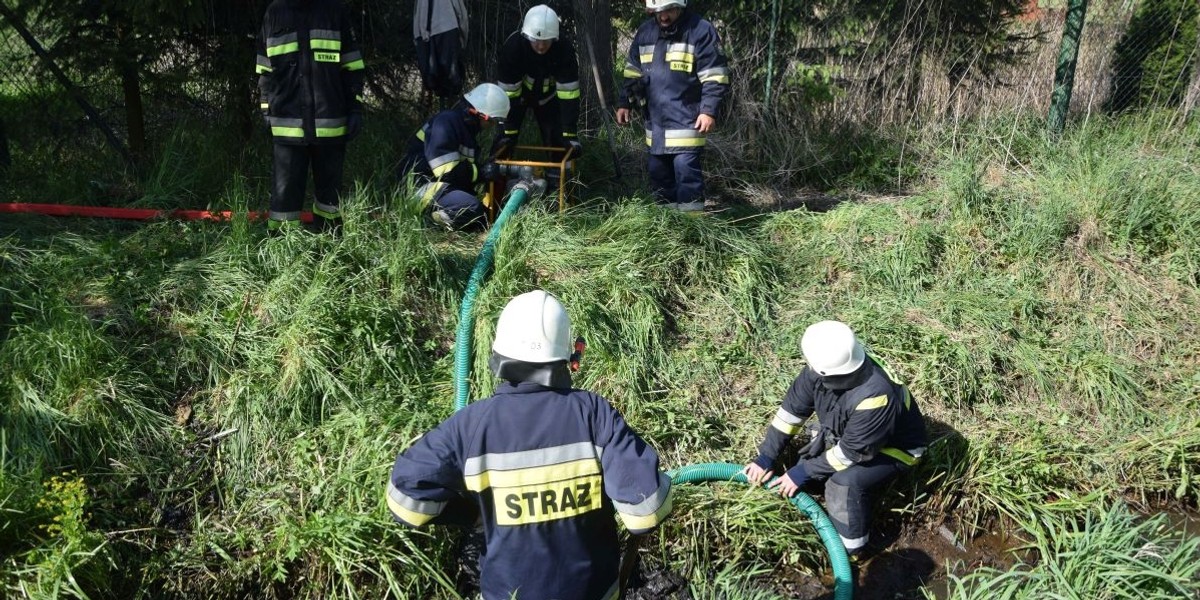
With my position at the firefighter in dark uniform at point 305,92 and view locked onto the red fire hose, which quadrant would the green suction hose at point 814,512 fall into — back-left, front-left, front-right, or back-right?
back-left

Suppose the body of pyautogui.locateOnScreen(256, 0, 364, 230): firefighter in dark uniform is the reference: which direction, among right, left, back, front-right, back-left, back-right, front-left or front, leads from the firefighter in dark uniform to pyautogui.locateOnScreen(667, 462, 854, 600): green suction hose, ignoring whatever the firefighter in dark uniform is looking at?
front-left

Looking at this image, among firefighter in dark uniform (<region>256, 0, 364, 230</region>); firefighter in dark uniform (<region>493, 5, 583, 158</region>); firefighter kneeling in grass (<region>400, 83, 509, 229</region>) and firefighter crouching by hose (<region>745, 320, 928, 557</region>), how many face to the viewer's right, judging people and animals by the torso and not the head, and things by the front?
1

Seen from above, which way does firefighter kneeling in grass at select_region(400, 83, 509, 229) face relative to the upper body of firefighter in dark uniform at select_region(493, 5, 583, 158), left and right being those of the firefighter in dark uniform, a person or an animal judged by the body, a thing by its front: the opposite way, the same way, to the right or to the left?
to the left

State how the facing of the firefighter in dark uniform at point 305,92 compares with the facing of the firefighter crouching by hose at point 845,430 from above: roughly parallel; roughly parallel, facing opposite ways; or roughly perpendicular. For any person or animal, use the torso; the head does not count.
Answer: roughly perpendicular

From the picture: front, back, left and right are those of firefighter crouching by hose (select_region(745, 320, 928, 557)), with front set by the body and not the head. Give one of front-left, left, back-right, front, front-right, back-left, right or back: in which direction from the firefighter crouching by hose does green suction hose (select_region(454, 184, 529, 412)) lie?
front-right

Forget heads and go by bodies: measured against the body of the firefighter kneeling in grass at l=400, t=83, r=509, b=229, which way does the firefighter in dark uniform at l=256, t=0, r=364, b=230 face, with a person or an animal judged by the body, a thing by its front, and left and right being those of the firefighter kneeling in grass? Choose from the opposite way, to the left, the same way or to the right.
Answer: to the right

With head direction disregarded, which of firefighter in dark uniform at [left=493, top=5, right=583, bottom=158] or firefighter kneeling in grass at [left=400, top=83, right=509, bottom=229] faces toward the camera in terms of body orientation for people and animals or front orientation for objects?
the firefighter in dark uniform

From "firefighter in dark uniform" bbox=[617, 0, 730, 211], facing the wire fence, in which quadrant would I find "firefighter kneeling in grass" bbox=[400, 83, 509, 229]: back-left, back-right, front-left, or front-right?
back-left

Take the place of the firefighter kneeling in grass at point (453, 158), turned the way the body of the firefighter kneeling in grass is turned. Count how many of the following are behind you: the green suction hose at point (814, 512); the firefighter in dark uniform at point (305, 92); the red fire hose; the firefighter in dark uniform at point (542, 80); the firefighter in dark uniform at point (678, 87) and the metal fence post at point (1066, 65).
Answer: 2

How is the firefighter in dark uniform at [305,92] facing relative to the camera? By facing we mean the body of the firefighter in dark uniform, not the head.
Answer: toward the camera

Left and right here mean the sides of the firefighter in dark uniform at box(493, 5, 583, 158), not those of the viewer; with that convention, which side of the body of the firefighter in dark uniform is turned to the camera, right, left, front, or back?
front

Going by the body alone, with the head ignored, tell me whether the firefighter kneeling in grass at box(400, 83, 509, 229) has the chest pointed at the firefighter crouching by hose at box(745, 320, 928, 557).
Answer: no

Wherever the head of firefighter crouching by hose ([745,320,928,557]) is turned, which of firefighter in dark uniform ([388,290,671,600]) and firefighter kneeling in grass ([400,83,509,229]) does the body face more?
the firefighter in dark uniform

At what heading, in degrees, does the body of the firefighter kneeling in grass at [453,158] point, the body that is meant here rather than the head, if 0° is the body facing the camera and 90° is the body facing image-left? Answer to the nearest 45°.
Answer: approximately 270°

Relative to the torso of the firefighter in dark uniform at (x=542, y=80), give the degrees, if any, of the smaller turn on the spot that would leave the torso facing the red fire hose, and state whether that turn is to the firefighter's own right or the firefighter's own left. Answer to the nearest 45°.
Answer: approximately 90° to the firefighter's own right

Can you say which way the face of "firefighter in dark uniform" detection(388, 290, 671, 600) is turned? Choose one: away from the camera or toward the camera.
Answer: away from the camera

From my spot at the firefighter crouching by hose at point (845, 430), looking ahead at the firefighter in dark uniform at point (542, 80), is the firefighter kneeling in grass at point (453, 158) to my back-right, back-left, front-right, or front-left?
front-left

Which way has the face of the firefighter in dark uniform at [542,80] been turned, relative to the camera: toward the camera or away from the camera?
toward the camera

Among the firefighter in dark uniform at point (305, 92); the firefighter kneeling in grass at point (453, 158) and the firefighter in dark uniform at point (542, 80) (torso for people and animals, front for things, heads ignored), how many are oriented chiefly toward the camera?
2

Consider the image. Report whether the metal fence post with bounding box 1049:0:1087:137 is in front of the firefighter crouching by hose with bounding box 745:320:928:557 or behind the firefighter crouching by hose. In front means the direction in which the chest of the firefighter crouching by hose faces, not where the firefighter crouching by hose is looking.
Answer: behind
